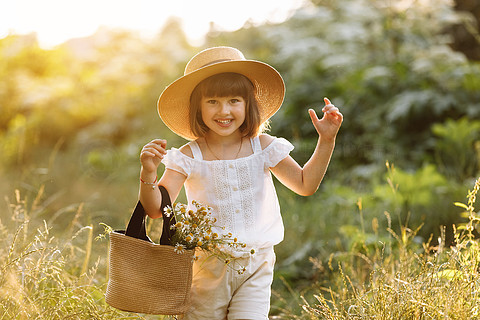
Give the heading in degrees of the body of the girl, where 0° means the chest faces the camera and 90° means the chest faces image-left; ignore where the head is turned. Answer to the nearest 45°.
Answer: approximately 0°
